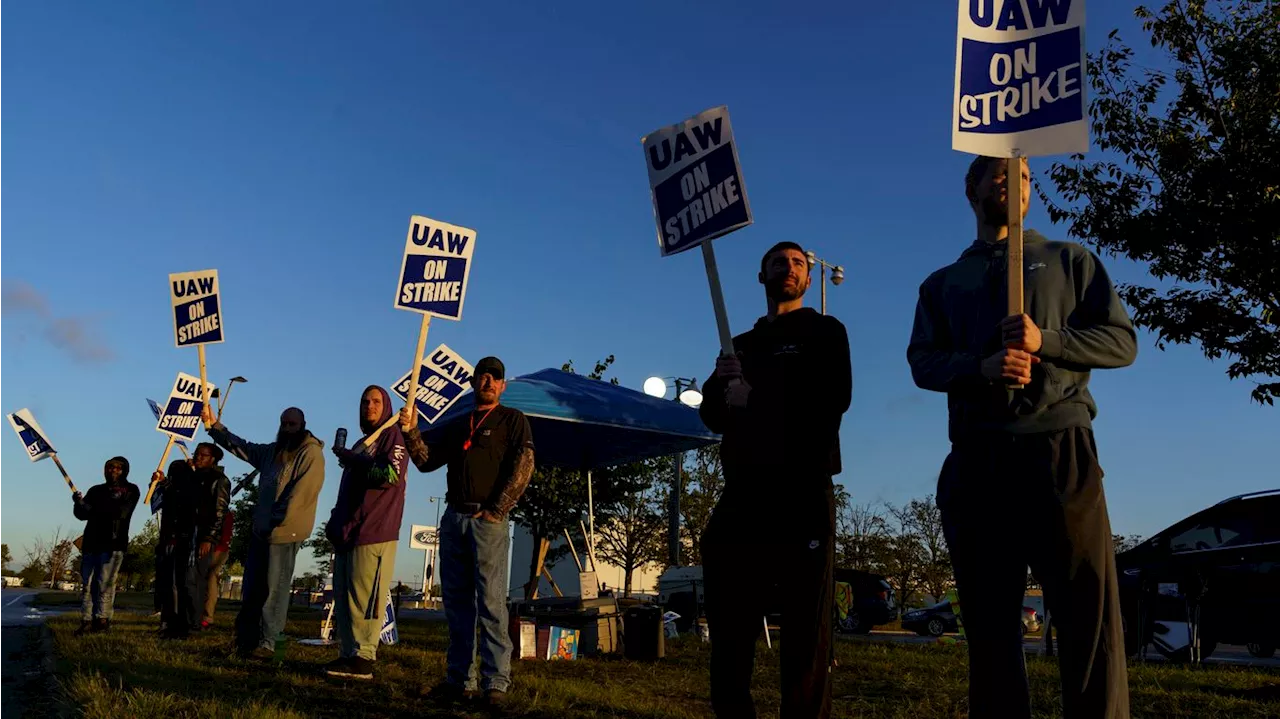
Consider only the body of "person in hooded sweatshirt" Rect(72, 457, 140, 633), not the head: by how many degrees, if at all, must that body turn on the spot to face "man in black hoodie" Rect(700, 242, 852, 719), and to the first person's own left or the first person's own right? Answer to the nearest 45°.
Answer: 0° — they already face them

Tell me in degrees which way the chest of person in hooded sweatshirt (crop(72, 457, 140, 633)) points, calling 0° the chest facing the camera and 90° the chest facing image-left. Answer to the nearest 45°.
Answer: approximately 0°

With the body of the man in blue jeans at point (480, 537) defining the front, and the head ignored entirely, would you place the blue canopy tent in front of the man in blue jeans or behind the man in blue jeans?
behind

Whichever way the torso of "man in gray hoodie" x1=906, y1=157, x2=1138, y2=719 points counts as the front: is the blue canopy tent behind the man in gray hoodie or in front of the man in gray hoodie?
behind

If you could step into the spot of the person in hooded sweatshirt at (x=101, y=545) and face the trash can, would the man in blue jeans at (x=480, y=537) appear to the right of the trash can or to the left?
right

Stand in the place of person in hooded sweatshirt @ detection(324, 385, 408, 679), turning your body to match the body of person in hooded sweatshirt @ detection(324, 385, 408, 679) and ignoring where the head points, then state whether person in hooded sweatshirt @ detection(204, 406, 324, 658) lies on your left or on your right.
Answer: on your right

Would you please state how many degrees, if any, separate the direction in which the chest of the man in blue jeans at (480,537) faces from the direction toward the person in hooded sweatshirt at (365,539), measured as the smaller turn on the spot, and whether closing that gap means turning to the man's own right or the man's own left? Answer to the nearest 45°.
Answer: approximately 90° to the man's own right

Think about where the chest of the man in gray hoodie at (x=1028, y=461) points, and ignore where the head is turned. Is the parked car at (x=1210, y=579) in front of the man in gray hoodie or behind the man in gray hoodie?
behind

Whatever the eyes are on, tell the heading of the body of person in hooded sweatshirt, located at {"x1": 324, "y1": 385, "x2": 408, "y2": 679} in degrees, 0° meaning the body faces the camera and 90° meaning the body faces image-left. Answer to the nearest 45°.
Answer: approximately 45°
